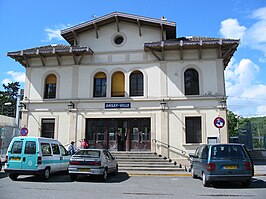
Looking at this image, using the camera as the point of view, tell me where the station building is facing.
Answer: facing the viewer

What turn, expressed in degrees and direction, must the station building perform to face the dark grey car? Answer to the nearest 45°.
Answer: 0° — it already faces it

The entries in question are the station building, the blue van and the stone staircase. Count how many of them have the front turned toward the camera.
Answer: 2

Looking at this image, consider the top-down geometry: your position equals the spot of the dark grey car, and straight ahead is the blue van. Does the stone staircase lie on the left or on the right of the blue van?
right

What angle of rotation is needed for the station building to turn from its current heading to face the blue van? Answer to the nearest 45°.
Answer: approximately 45° to its right

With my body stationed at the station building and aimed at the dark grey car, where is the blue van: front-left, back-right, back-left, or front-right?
front-right
